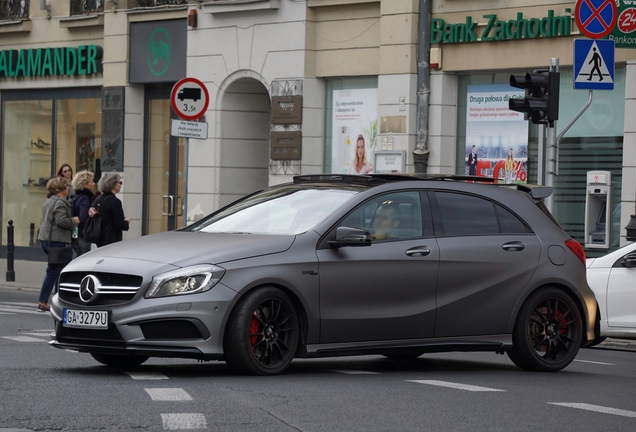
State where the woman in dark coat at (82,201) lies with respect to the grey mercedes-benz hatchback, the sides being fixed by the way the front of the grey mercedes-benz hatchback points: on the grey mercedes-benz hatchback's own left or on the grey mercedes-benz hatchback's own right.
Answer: on the grey mercedes-benz hatchback's own right

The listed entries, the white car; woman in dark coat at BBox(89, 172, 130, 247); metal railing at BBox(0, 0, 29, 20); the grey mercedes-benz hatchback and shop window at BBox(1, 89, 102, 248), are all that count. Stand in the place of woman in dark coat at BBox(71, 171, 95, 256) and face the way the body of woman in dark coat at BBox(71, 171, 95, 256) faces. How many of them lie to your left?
2

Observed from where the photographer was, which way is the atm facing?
facing the viewer

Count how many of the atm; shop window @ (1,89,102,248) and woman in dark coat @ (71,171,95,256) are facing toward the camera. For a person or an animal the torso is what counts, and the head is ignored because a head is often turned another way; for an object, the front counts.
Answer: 2

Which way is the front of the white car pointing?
to the viewer's left
